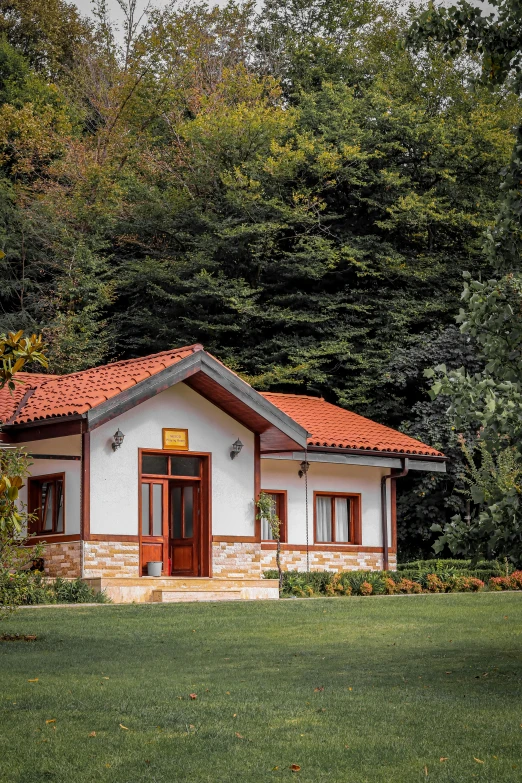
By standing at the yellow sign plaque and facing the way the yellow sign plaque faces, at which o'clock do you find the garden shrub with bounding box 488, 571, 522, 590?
The garden shrub is roughly at 9 o'clock from the yellow sign plaque.

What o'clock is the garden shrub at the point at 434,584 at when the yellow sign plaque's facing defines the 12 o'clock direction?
The garden shrub is roughly at 9 o'clock from the yellow sign plaque.

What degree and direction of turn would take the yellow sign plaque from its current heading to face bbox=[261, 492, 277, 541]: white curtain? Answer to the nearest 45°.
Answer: approximately 135° to its left

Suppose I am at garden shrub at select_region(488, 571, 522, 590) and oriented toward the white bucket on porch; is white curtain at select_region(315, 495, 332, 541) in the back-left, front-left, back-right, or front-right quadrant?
front-right

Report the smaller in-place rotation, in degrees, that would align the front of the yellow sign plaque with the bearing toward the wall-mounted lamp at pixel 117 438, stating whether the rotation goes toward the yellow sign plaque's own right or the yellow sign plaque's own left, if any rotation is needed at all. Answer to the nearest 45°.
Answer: approximately 45° to the yellow sign plaque's own right

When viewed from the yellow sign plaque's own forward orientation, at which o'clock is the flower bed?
The flower bed is roughly at 9 o'clock from the yellow sign plaque.

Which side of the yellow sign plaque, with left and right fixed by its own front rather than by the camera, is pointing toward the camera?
front

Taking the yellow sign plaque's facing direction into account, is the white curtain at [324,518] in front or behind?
behind

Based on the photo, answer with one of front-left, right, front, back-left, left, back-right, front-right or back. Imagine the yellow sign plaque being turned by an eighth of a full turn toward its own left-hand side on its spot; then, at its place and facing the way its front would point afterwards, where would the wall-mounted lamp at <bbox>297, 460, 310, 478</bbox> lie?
left

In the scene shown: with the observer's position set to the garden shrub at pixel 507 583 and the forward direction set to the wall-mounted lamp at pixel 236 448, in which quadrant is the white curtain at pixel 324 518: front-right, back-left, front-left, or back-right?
front-right

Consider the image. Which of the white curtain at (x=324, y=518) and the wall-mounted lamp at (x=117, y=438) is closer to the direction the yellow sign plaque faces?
the wall-mounted lamp

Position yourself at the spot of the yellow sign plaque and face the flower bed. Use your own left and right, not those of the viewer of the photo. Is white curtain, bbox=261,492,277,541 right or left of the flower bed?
left
